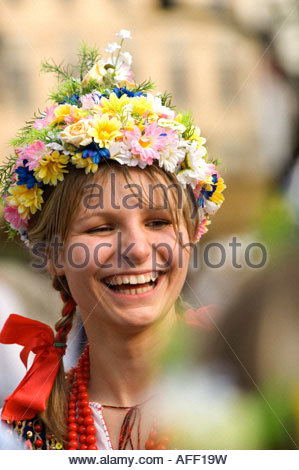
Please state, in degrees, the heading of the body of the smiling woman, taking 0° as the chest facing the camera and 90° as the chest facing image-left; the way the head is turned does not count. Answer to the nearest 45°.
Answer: approximately 315°
